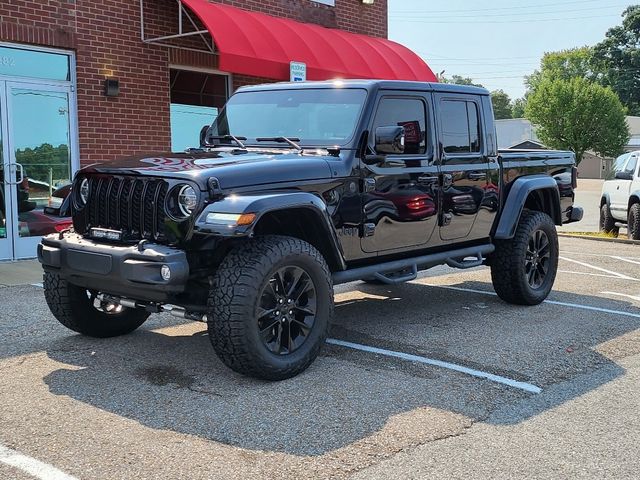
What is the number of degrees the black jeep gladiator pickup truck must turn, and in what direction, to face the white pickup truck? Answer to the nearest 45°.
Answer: approximately 180°

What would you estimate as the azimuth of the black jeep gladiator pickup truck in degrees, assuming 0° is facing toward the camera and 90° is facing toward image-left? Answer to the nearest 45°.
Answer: approximately 45°

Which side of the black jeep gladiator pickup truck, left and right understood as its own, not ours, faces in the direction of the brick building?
right

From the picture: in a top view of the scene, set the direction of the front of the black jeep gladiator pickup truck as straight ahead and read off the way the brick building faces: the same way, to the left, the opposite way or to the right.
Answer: to the left

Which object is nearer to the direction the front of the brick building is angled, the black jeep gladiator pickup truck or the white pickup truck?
the black jeep gladiator pickup truck

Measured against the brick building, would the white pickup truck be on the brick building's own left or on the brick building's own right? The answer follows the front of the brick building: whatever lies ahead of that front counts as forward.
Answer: on the brick building's own left
